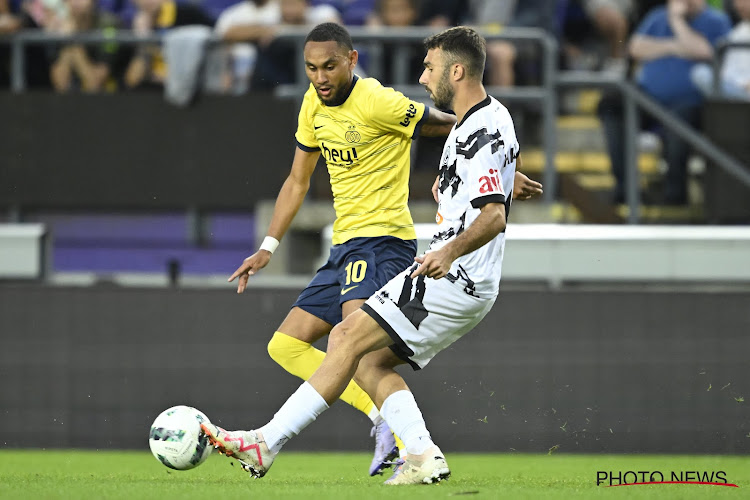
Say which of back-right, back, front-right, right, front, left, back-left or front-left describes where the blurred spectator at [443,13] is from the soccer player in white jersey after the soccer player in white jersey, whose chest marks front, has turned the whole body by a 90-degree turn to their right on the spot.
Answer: front

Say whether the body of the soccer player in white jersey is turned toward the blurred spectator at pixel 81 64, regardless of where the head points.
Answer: no

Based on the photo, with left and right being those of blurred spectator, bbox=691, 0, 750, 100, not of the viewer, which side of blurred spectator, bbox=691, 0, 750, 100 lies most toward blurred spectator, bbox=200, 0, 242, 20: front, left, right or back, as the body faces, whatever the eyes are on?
right

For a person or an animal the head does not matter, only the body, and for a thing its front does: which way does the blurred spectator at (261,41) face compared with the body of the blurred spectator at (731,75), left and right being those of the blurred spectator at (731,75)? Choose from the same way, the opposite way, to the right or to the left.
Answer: the same way

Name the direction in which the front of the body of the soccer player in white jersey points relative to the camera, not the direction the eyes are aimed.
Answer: to the viewer's left

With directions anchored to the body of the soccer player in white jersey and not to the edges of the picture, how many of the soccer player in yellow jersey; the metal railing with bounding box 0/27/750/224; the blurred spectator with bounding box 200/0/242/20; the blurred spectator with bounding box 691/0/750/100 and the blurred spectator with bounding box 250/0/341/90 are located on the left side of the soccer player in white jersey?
0

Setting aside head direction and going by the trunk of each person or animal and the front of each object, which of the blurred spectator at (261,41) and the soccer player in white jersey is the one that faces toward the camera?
the blurred spectator

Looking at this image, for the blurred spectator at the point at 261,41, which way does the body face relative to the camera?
toward the camera

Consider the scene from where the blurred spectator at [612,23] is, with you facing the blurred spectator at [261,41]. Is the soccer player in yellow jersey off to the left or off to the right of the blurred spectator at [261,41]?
left

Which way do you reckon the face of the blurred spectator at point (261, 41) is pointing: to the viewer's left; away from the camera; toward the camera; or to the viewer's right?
toward the camera

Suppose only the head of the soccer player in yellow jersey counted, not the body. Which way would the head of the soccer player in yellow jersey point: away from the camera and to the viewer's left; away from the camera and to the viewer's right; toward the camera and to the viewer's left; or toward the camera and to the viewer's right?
toward the camera and to the viewer's left

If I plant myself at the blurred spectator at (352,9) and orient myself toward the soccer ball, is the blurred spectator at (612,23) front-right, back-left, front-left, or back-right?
back-left

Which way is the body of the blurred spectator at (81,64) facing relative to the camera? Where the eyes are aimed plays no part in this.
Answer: toward the camera

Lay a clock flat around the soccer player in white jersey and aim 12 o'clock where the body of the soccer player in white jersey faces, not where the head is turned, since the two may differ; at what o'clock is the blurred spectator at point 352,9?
The blurred spectator is roughly at 3 o'clock from the soccer player in white jersey.

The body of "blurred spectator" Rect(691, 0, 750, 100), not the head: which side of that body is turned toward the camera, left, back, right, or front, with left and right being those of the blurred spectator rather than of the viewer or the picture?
front

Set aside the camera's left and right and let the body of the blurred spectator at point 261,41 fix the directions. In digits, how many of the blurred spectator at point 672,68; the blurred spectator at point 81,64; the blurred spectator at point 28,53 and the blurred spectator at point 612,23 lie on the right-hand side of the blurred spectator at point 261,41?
2

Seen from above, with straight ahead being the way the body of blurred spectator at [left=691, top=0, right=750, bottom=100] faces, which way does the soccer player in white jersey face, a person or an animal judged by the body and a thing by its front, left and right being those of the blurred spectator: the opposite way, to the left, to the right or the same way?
to the right

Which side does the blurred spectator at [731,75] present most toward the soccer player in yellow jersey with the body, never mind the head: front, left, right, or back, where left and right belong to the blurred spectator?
front
